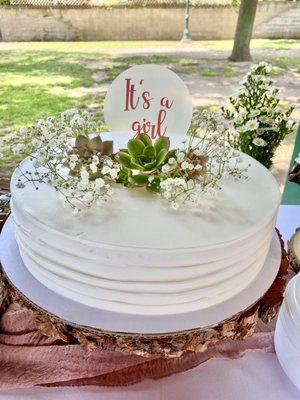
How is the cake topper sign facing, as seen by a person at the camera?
facing the viewer
